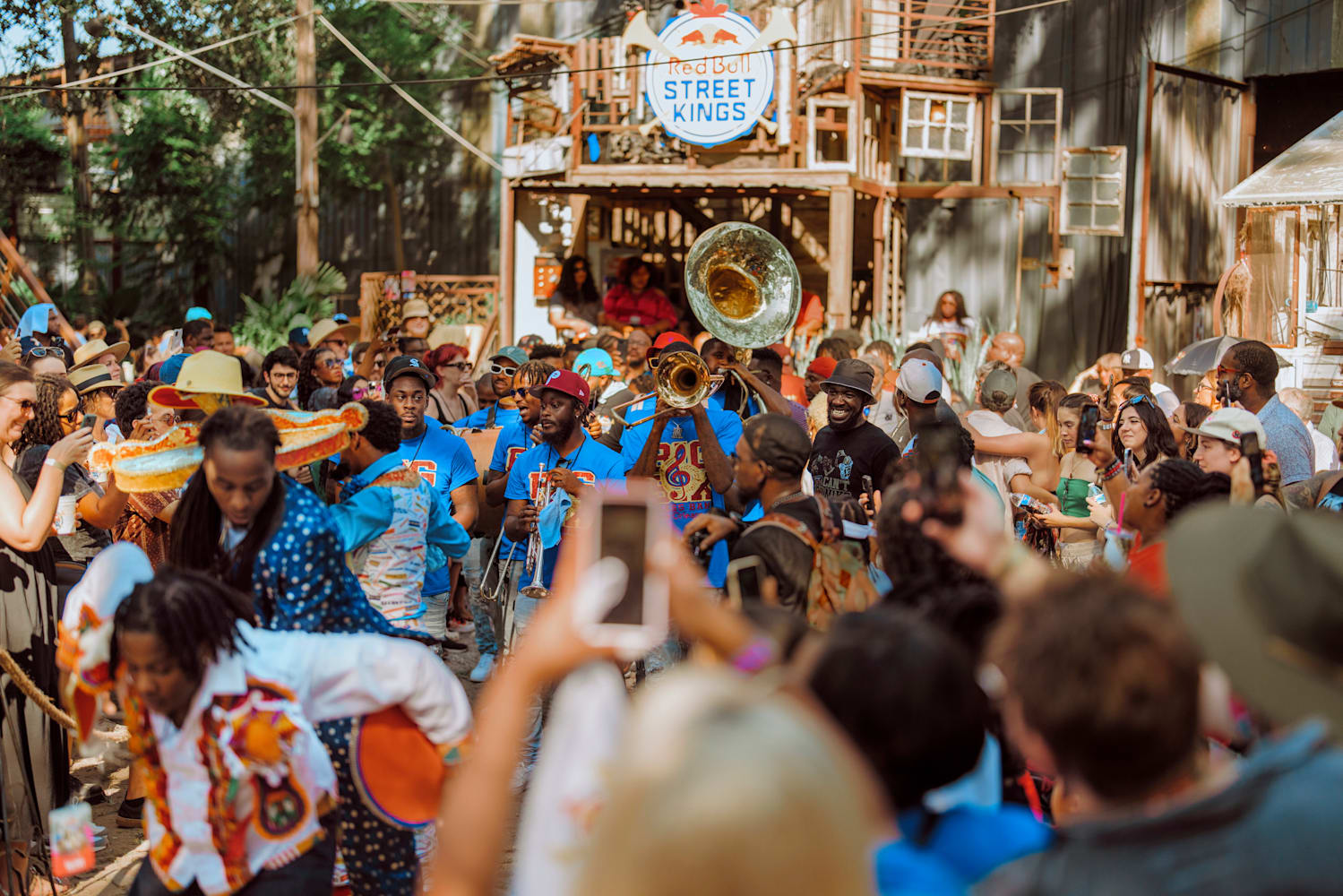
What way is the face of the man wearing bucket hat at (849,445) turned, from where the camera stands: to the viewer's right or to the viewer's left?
to the viewer's left

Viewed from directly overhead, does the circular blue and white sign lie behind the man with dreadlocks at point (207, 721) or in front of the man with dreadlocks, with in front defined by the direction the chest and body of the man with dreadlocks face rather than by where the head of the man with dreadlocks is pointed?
behind

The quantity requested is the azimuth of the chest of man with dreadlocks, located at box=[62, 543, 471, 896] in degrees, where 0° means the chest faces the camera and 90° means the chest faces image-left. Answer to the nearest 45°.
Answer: approximately 45°

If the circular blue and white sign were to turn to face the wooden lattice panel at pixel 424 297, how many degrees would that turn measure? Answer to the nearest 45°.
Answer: approximately 135° to its right

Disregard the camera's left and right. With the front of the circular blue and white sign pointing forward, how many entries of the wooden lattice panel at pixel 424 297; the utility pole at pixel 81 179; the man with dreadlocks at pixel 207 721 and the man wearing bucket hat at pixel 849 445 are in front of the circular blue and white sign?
2

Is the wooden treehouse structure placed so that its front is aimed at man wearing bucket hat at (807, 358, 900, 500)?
yes

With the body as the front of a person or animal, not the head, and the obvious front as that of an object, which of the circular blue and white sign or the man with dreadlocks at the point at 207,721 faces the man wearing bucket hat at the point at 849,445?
the circular blue and white sign

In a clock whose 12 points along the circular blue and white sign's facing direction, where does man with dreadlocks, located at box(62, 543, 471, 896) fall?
The man with dreadlocks is roughly at 12 o'clock from the circular blue and white sign.

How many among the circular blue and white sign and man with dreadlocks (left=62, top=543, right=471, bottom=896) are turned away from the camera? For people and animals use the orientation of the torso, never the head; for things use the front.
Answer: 0

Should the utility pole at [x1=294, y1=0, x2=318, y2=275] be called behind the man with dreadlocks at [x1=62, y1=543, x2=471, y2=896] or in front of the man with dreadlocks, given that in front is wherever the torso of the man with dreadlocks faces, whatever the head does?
behind

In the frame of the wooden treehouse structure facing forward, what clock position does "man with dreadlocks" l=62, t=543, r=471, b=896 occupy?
The man with dreadlocks is roughly at 12 o'clock from the wooden treehouse structure.

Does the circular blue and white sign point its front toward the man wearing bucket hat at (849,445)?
yes
